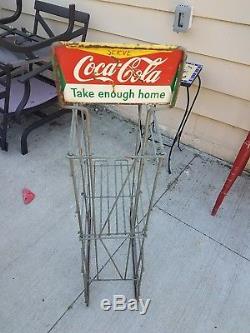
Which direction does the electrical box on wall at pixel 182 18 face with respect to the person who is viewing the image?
facing the viewer and to the left of the viewer

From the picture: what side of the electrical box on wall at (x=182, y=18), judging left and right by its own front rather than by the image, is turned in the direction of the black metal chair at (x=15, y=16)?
right

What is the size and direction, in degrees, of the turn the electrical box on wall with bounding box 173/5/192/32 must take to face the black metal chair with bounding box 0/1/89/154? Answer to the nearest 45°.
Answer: approximately 45° to its right
